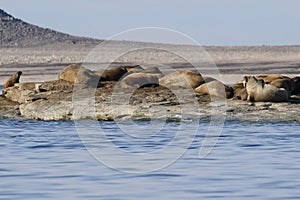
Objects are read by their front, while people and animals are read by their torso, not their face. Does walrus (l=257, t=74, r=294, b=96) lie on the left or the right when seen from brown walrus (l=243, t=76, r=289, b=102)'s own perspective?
on its right

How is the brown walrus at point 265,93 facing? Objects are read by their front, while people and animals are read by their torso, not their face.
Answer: to the viewer's left

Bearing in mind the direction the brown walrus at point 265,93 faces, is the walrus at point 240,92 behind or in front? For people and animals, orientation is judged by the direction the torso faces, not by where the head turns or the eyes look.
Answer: in front

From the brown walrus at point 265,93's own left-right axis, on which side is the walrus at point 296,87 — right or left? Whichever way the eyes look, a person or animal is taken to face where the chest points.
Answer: on its right

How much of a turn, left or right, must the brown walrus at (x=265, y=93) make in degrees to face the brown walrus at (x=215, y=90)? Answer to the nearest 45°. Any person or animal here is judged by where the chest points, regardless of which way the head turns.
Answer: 0° — it already faces it

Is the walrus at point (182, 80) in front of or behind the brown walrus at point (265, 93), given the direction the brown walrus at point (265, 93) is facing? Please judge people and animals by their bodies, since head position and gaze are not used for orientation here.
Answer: in front

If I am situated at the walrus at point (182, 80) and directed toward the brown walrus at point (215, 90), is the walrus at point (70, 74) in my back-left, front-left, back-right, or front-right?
back-right
